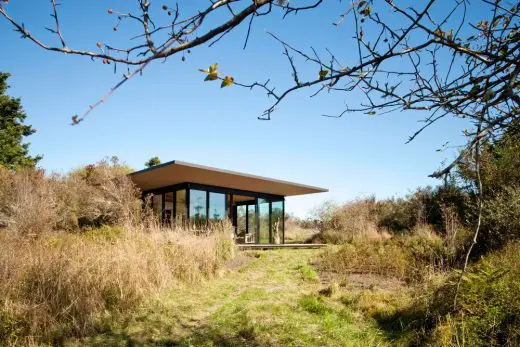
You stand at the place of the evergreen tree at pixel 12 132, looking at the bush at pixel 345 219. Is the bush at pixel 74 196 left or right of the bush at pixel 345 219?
right

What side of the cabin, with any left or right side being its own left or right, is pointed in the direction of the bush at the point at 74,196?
right

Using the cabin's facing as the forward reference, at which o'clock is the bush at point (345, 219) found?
The bush is roughly at 10 o'clock from the cabin.

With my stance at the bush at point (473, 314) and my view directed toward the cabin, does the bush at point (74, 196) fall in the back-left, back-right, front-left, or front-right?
front-left

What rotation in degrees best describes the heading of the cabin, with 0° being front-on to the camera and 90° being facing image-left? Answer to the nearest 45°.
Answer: approximately 315°

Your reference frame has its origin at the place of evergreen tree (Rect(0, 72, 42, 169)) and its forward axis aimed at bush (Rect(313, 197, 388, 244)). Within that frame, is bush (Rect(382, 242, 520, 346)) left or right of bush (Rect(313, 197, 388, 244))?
right

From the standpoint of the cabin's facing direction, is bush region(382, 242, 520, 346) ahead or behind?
ahead

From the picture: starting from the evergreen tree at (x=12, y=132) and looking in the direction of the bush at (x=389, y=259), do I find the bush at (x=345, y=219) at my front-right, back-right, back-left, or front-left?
front-left

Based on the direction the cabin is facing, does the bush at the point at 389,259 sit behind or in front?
in front
